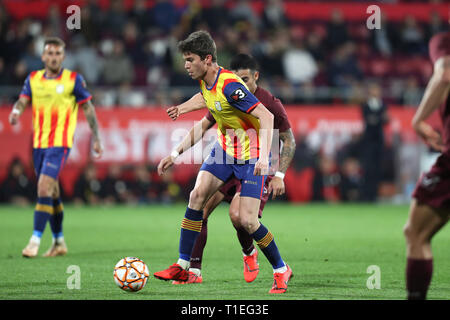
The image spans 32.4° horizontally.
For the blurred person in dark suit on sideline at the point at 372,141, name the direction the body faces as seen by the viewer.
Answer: toward the camera

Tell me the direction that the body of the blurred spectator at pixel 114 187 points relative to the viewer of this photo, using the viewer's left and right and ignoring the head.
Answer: facing the viewer

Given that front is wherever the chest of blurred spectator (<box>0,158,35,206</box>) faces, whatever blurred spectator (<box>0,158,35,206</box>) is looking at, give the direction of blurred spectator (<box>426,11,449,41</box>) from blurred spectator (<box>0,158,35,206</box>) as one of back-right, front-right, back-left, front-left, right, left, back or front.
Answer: left

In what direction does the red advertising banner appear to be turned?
toward the camera

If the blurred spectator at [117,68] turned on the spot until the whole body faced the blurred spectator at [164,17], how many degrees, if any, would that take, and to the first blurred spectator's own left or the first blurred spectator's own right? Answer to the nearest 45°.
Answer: approximately 135° to the first blurred spectator's own left

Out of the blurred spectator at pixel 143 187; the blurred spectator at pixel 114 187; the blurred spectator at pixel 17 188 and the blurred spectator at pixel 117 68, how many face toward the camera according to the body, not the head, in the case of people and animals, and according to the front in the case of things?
4

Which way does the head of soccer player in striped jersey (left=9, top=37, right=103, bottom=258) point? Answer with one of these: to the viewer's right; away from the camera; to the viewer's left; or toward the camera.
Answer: toward the camera

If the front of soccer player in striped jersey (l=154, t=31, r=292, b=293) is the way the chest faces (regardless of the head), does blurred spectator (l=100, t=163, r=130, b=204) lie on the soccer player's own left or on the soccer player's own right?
on the soccer player's own right

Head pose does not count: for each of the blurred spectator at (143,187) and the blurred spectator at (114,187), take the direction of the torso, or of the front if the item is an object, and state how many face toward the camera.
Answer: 2

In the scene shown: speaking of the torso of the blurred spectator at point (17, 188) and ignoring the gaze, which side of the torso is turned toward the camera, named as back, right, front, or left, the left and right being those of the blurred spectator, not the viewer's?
front

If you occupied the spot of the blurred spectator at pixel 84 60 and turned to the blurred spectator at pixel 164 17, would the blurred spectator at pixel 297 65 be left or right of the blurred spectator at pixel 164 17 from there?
right

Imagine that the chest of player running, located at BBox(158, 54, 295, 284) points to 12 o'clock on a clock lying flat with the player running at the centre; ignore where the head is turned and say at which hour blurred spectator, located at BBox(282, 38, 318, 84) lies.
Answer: The blurred spectator is roughly at 5 o'clock from the player running.

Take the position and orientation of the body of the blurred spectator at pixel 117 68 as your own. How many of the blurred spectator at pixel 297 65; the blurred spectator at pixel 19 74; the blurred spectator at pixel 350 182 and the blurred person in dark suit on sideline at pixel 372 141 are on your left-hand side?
3
